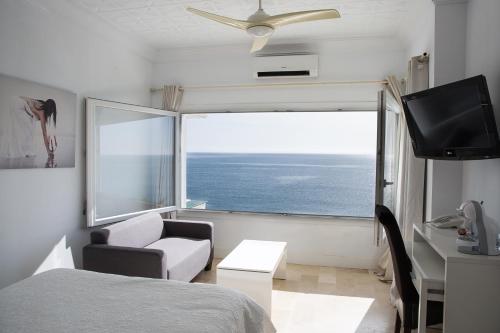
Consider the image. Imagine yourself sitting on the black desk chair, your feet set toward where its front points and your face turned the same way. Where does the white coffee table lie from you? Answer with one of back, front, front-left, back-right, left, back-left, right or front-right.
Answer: back

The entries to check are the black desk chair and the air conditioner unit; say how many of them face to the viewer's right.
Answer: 1

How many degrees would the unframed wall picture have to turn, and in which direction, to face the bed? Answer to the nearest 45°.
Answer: approximately 45° to its right

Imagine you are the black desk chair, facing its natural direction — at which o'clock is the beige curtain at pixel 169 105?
The beige curtain is roughly at 7 o'clock from the black desk chair.

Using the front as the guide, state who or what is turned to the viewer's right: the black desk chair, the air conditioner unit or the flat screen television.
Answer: the black desk chair

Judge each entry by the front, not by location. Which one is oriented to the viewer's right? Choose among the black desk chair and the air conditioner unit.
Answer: the black desk chair

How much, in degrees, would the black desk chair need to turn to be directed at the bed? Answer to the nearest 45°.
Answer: approximately 135° to its right

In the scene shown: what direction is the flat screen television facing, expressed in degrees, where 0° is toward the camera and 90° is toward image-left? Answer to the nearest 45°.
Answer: approximately 45°

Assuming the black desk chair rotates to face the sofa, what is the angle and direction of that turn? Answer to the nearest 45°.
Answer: approximately 180°

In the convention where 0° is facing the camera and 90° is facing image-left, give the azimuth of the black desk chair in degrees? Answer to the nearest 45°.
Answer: approximately 270°

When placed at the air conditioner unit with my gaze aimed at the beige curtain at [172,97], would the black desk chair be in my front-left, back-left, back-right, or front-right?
back-left

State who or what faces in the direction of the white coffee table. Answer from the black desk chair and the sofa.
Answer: the sofa

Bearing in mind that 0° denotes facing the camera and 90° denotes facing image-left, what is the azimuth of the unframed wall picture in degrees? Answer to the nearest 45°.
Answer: approximately 315°

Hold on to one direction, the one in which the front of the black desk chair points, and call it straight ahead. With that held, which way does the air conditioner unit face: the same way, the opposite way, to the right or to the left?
to the right
